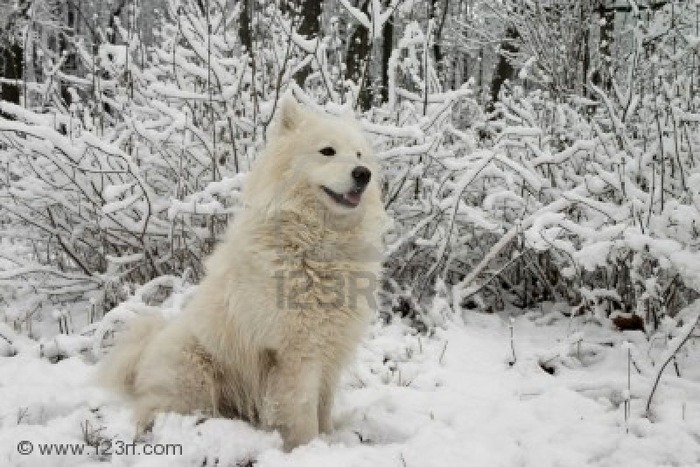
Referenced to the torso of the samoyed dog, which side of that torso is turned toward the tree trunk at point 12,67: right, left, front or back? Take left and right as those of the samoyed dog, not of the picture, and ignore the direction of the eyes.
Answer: back

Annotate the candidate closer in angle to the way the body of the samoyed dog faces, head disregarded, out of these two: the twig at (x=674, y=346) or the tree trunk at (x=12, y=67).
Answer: the twig

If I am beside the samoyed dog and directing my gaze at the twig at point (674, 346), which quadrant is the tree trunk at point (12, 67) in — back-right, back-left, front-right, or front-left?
back-left

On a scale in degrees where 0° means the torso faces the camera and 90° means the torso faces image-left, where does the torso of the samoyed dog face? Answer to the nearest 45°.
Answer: approximately 315°

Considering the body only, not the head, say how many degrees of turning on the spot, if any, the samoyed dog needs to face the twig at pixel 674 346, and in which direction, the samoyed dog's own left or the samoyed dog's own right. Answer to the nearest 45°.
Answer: approximately 45° to the samoyed dog's own left

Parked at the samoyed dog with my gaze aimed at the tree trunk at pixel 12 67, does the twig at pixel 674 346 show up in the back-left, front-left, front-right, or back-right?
back-right
